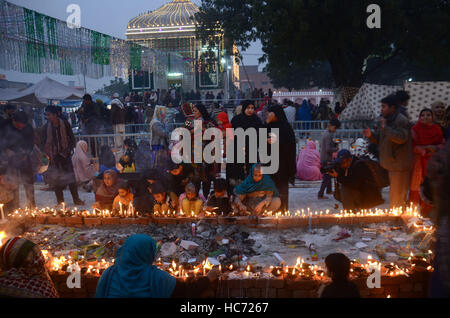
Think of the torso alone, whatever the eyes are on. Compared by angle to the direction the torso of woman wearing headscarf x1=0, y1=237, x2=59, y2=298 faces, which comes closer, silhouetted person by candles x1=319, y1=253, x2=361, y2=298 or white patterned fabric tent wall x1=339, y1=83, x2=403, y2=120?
the white patterned fabric tent wall

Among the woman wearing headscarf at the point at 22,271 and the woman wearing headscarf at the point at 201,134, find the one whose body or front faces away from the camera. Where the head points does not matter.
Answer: the woman wearing headscarf at the point at 22,271

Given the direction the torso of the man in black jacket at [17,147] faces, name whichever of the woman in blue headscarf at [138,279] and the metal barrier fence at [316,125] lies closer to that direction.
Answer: the woman in blue headscarf

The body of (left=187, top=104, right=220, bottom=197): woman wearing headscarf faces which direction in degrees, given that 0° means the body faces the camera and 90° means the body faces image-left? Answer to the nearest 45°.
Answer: approximately 45°

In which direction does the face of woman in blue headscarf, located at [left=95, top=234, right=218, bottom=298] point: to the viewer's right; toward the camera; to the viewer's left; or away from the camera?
away from the camera

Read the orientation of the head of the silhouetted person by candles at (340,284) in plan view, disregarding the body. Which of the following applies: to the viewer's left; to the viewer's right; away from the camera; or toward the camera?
away from the camera

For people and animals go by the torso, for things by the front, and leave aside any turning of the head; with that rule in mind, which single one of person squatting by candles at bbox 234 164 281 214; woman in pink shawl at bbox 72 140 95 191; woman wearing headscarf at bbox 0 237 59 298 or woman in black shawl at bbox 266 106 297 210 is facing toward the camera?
the person squatting by candles

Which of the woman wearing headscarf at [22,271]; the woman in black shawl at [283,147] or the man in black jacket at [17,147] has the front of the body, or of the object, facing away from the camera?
the woman wearing headscarf

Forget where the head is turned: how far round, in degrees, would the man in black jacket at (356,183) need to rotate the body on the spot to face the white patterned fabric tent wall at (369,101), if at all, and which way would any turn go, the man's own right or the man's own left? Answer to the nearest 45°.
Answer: approximately 135° to the man's own right

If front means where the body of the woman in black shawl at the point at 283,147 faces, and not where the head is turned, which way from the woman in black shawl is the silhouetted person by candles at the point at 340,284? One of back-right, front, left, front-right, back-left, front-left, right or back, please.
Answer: left

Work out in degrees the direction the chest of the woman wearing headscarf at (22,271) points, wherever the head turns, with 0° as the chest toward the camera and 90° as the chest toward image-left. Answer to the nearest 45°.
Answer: approximately 180°
